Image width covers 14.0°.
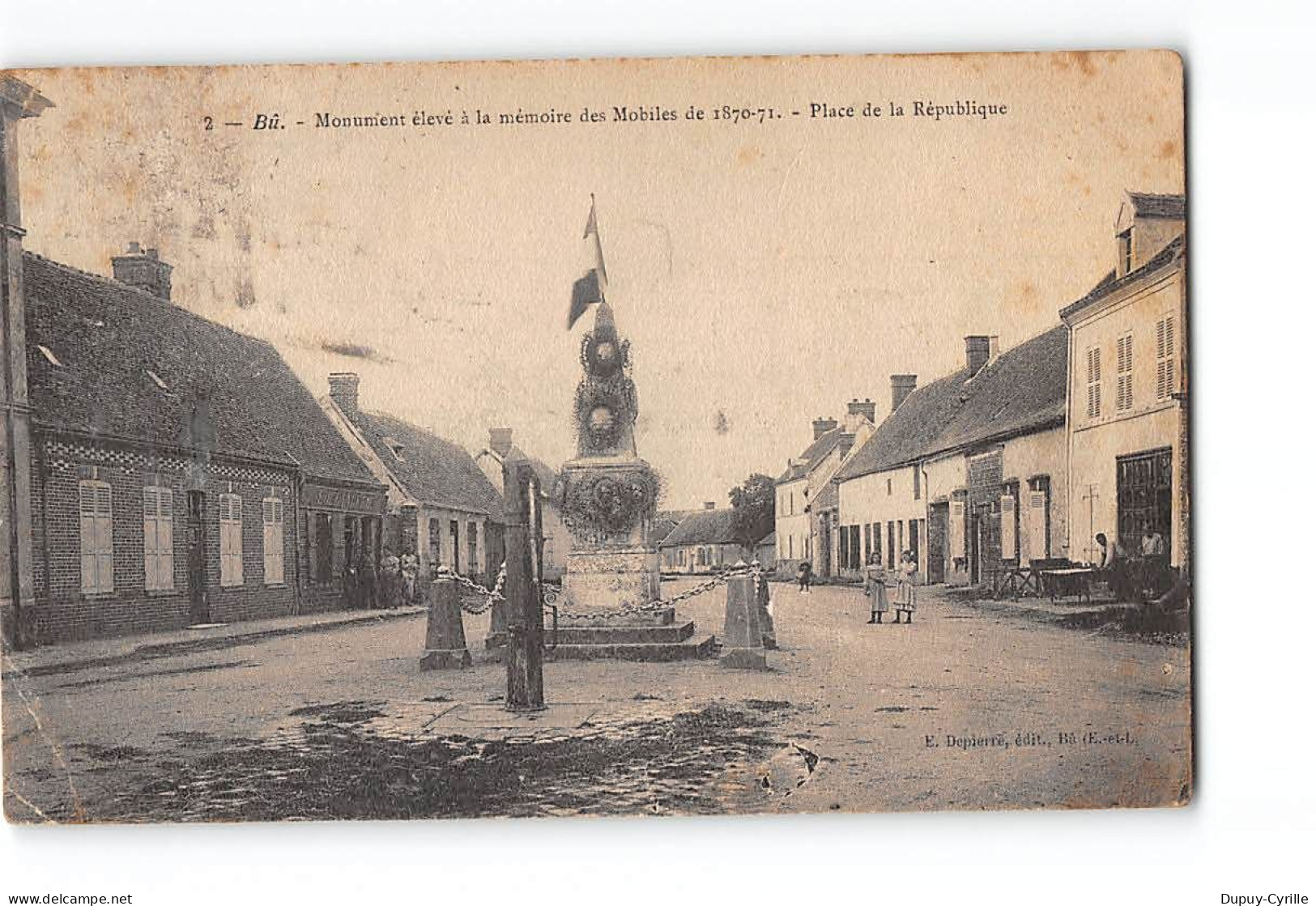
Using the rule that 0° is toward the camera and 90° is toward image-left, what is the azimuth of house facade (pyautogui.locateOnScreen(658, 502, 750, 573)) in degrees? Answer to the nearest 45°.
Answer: approximately 0°

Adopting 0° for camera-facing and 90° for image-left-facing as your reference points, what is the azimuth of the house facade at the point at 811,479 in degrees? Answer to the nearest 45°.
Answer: approximately 45°
